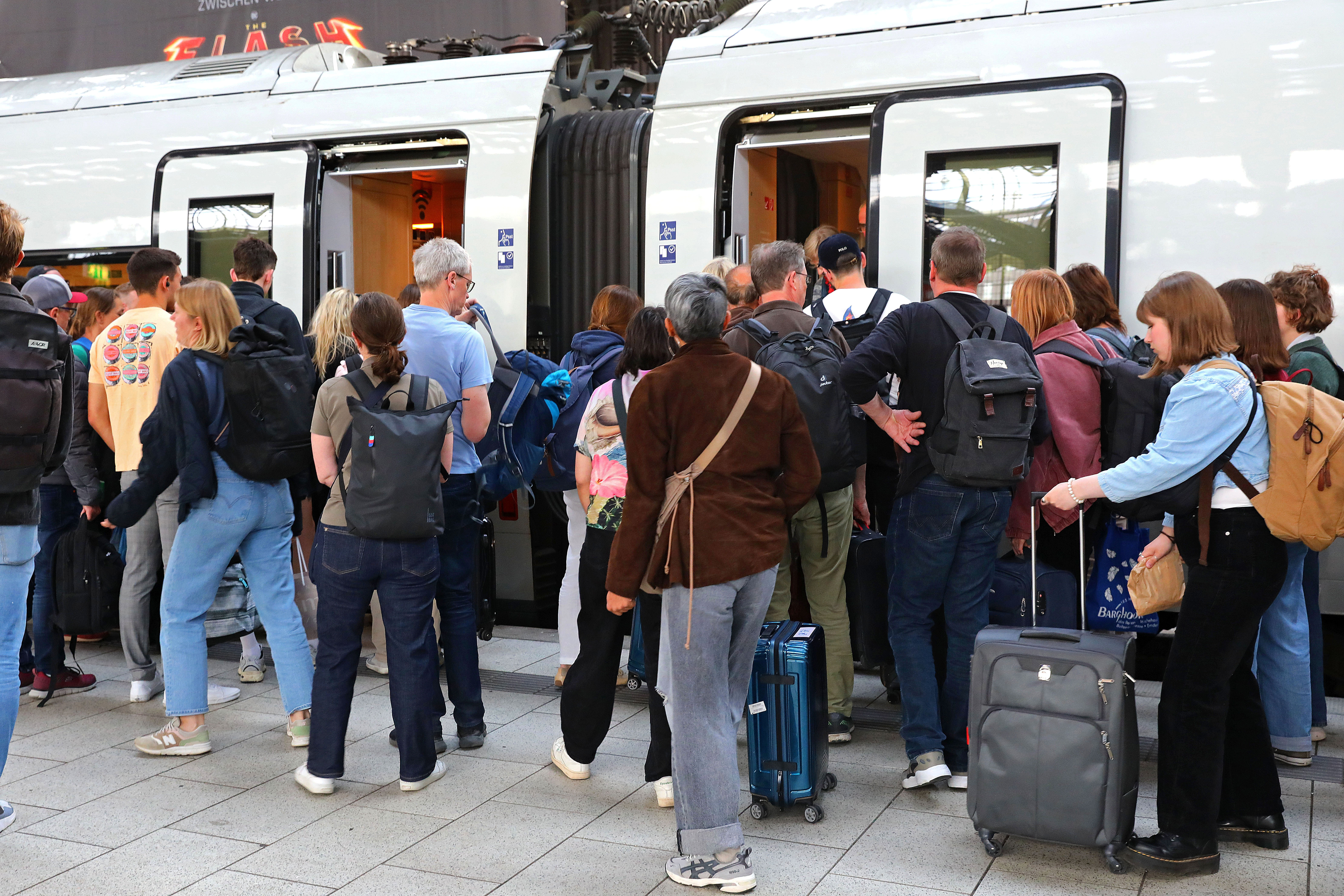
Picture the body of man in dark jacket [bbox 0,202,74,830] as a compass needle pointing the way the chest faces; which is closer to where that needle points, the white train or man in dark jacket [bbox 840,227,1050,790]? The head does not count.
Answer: the white train

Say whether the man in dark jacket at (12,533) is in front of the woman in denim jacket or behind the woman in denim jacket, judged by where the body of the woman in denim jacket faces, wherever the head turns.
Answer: in front

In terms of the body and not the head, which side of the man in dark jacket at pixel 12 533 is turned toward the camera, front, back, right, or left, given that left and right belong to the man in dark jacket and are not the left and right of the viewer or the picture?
back

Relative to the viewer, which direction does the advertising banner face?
toward the camera

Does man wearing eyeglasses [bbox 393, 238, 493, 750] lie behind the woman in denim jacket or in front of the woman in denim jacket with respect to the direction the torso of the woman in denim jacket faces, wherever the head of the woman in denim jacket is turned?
in front

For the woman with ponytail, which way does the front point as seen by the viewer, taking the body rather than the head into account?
away from the camera

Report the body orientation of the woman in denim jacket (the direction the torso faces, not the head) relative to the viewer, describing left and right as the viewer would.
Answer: facing to the left of the viewer

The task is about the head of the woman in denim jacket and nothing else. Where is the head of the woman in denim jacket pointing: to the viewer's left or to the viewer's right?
to the viewer's left

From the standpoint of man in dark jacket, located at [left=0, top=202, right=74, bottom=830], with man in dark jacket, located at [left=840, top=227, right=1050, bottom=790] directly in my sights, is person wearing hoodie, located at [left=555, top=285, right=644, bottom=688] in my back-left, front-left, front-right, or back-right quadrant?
front-left

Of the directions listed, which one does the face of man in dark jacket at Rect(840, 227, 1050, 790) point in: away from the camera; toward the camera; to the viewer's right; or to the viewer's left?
away from the camera

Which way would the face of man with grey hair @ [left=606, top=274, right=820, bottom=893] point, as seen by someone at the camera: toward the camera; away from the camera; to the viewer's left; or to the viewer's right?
away from the camera

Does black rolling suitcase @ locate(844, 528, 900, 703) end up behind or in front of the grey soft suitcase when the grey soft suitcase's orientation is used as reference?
behind

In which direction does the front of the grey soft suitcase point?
toward the camera

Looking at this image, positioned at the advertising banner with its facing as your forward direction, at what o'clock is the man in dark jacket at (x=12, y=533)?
The man in dark jacket is roughly at 12 o'clock from the advertising banner.
